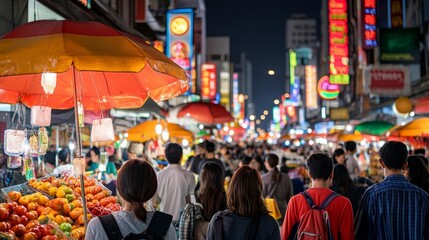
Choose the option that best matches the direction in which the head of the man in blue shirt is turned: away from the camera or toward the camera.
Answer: away from the camera

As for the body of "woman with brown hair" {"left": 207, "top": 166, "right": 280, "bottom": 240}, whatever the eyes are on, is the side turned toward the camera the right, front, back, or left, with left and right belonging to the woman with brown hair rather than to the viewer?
back

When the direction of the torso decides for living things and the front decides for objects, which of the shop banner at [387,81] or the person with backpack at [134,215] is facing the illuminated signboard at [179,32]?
the person with backpack

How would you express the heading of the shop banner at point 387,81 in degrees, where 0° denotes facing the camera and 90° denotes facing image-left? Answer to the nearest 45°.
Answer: approximately 0°

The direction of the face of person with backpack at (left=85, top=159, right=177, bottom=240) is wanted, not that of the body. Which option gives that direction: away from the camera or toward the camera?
away from the camera

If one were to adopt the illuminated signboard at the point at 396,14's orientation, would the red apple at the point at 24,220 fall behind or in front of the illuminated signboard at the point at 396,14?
in front

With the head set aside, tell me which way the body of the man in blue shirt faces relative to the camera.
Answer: away from the camera

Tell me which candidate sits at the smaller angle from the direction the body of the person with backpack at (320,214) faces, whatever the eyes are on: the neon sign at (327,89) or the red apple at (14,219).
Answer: the neon sign

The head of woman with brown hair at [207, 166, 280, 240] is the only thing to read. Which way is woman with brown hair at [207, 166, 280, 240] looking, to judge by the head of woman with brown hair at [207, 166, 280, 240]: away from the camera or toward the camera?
away from the camera
